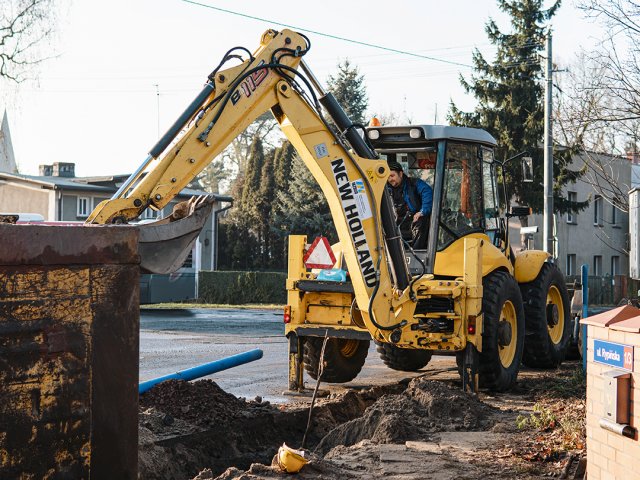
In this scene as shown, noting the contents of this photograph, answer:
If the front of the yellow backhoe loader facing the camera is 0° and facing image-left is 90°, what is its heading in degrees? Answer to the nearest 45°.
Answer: approximately 225°

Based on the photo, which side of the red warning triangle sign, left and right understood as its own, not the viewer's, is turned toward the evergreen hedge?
back

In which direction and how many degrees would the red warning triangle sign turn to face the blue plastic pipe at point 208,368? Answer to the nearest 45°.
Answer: approximately 45° to its right

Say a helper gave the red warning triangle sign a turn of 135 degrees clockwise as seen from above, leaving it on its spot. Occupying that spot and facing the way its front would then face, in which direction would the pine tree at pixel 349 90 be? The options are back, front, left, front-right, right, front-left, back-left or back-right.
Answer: front-right

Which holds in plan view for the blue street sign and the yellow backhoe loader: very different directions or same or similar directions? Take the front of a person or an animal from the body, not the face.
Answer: very different directions

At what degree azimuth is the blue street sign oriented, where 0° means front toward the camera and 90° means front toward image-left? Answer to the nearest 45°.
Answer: approximately 45°

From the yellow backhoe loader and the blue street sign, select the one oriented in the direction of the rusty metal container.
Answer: the blue street sign

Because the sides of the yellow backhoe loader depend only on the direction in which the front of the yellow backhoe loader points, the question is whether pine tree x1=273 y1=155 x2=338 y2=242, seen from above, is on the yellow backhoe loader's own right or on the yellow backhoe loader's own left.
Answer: on the yellow backhoe loader's own left
